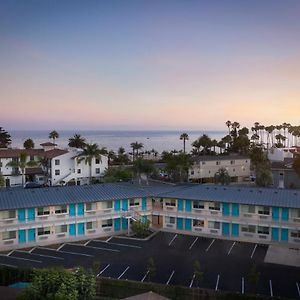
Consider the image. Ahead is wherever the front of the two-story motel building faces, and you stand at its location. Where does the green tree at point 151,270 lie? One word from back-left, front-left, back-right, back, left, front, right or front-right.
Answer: front

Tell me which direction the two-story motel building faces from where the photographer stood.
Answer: facing the viewer
